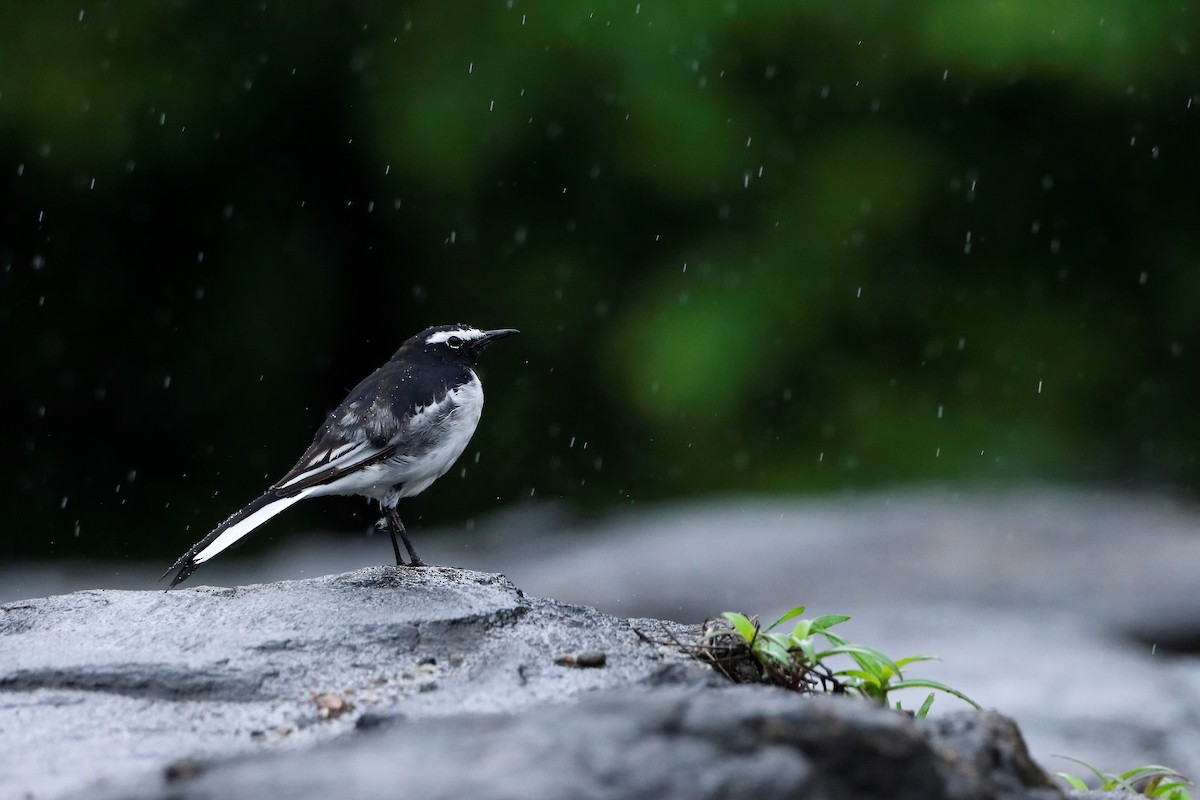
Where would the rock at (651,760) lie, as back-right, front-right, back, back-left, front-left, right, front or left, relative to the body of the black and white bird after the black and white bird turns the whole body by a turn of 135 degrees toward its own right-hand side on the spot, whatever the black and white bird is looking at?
front-left

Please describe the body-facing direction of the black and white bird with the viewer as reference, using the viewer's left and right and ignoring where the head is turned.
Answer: facing to the right of the viewer

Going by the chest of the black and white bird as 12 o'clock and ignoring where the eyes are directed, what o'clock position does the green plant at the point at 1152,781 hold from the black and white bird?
The green plant is roughly at 1 o'clock from the black and white bird.

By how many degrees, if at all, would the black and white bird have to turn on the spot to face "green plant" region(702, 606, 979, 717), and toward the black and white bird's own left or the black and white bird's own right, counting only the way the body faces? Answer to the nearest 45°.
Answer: approximately 45° to the black and white bird's own right
